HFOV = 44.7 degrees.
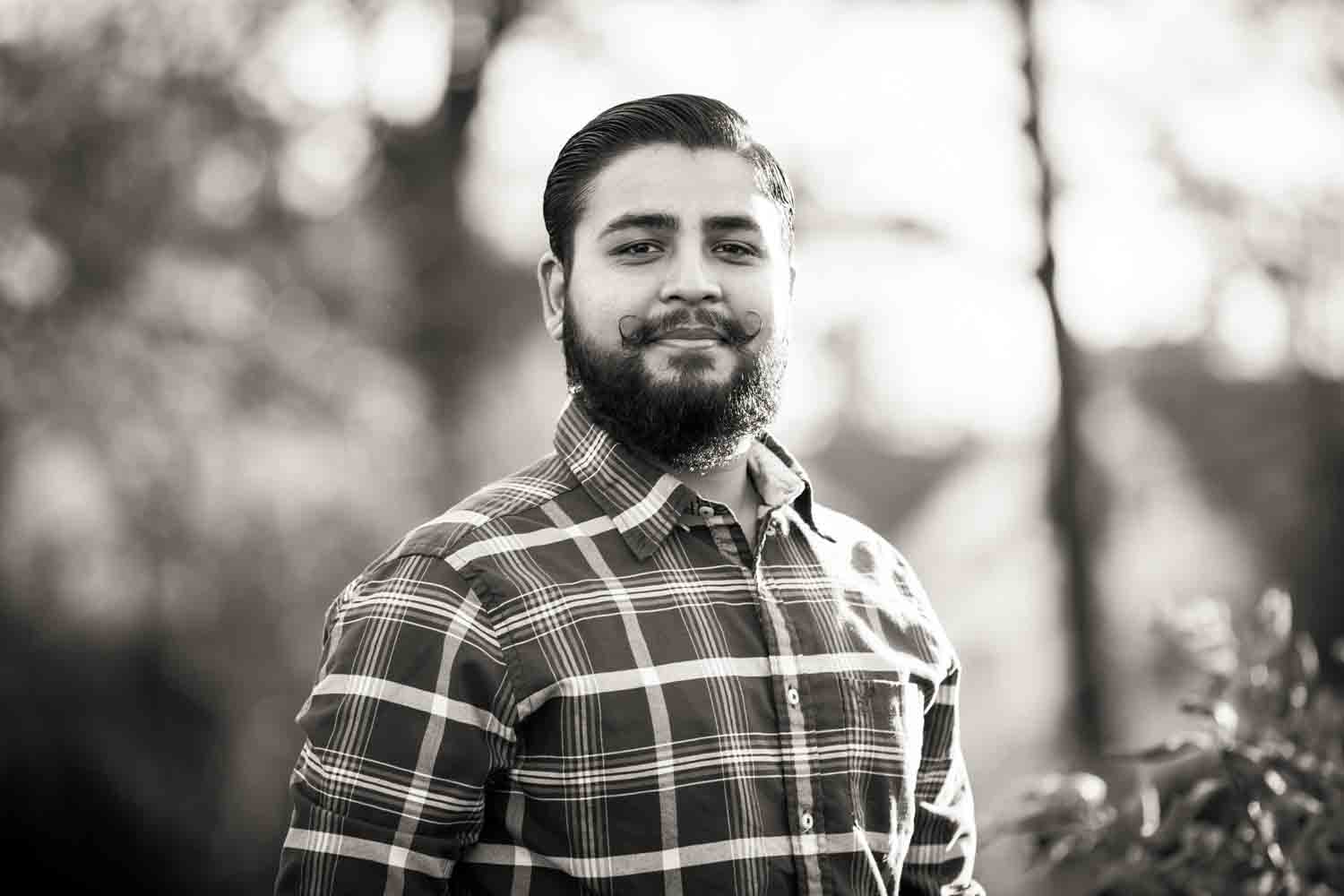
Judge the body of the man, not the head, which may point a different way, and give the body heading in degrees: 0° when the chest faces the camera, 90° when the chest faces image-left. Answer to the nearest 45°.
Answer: approximately 315°

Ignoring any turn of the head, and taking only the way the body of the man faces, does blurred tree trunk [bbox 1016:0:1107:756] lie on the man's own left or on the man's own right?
on the man's own left

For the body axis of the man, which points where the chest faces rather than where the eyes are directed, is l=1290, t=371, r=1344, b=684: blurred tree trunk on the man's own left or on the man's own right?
on the man's own left

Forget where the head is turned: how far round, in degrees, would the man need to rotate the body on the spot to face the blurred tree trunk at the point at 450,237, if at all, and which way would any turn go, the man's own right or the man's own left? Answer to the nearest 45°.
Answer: approximately 135° to the man's own left

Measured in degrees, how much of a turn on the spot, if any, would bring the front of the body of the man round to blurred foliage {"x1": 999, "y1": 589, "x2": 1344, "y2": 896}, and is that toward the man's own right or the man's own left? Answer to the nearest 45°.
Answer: approximately 90° to the man's own left
